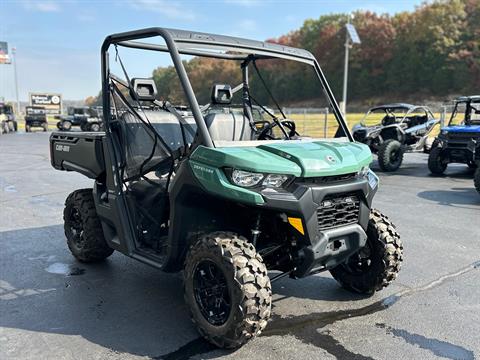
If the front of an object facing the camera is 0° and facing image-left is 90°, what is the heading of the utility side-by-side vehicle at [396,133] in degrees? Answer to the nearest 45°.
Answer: approximately 45°

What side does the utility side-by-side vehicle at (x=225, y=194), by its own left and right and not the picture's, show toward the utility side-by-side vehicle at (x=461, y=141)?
left

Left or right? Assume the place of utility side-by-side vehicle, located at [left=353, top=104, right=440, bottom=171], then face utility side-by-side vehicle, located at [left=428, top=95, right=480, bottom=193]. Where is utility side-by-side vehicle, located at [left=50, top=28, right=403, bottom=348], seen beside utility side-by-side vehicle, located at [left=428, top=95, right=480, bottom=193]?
right

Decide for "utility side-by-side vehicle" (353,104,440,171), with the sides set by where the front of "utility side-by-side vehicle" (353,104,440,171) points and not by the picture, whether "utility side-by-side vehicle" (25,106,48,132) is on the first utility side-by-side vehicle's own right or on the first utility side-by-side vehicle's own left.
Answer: on the first utility side-by-side vehicle's own right

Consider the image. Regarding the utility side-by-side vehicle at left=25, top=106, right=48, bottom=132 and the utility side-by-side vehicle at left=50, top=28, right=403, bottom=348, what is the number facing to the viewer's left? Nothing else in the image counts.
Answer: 0

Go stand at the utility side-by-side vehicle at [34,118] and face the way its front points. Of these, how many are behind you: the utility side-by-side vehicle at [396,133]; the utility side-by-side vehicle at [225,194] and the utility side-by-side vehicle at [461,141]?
0

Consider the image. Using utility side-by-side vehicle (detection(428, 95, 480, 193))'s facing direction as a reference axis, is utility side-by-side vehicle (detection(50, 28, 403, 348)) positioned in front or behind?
in front

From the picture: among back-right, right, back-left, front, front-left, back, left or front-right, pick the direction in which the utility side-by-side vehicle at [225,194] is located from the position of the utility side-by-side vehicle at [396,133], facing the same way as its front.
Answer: front-left

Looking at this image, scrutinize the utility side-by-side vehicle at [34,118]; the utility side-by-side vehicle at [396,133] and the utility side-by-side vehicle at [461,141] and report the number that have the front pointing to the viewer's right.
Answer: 0

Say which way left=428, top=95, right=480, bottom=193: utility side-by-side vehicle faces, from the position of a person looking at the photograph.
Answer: facing the viewer and to the left of the viewer

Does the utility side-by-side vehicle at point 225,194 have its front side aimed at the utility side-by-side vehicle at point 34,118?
no

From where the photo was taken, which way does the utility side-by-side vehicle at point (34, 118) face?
toward the camera

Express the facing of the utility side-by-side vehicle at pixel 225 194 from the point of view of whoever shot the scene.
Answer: facing the viewer and to the right of the viewer

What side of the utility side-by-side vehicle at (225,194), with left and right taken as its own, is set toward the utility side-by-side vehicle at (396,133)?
left

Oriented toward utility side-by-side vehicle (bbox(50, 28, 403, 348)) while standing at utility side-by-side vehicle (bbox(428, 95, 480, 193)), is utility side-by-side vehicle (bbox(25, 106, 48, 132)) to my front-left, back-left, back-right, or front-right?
back-right

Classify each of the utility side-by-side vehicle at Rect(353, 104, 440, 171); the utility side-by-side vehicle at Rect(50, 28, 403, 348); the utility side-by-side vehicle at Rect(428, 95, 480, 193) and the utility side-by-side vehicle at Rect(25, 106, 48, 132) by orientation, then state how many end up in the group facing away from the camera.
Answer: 0

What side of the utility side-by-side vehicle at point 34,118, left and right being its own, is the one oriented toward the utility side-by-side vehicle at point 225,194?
front

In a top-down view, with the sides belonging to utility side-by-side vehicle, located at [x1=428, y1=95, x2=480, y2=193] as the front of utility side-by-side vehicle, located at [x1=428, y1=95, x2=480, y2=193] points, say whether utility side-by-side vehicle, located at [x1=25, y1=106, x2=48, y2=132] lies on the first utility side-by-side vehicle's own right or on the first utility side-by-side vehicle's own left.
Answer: on the first utility side-by-side vehicle's own right

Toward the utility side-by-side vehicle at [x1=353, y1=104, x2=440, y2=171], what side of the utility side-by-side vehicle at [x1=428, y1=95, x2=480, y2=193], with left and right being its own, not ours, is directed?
right
